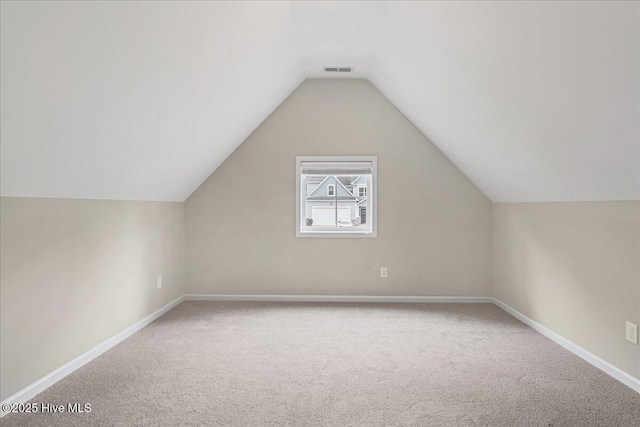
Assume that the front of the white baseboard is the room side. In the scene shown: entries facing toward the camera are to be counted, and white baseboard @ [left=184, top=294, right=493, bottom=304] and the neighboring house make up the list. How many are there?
2

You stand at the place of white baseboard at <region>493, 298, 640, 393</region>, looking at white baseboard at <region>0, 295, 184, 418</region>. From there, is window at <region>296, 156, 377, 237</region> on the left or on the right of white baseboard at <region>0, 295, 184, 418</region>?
right

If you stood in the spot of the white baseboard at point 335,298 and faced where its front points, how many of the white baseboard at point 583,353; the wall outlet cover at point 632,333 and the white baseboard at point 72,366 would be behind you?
0

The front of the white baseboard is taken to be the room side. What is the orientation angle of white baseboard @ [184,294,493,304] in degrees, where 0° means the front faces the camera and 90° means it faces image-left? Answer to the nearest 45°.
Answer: approximately 0°

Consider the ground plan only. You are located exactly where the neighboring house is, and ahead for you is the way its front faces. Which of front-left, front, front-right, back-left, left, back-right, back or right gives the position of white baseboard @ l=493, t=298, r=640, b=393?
front-left

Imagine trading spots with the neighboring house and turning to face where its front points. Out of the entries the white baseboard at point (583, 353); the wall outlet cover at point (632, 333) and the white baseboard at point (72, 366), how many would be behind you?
0

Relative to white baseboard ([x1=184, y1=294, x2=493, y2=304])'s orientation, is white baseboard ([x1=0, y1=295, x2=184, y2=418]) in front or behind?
in front

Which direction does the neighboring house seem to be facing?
toward the camera

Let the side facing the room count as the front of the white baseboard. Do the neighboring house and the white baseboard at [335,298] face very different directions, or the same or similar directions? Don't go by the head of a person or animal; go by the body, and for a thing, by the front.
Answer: same or similar directions

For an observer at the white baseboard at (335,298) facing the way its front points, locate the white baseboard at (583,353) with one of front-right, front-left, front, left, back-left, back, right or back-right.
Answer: front-left
